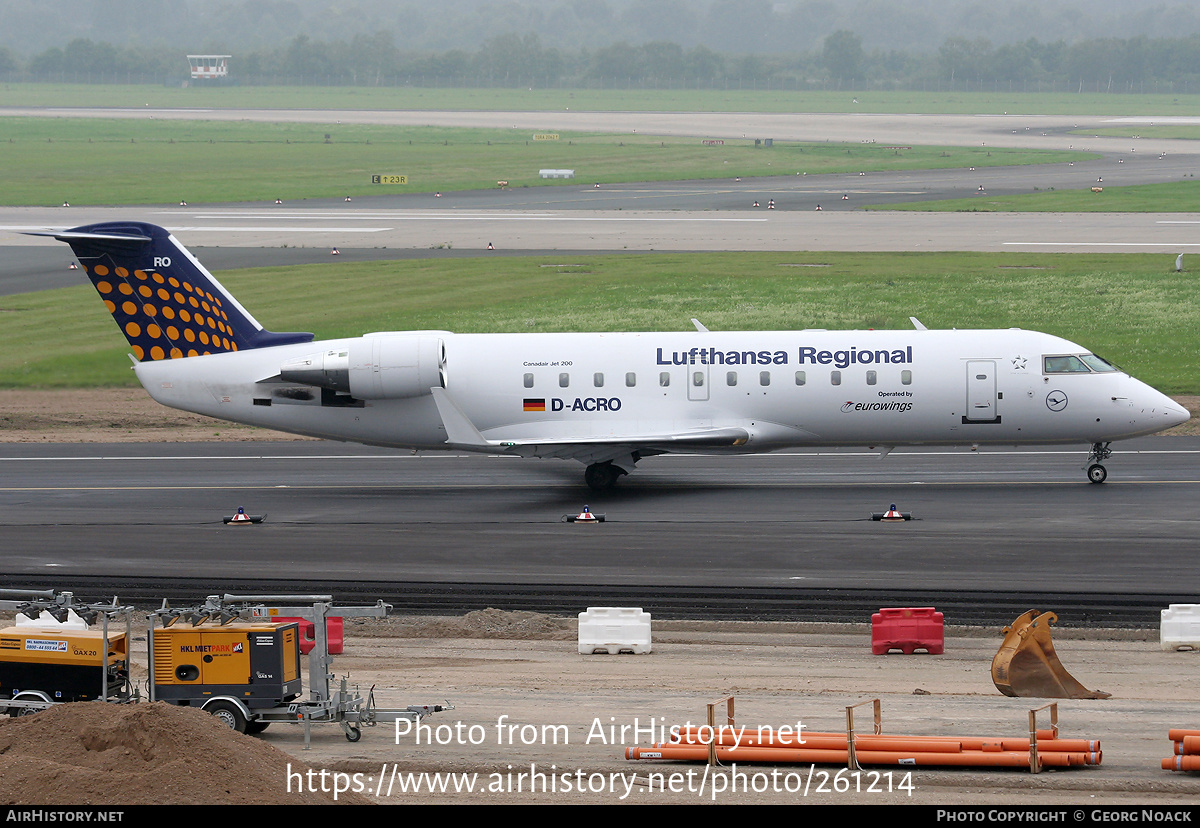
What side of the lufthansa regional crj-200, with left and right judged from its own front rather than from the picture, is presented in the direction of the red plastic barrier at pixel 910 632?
right

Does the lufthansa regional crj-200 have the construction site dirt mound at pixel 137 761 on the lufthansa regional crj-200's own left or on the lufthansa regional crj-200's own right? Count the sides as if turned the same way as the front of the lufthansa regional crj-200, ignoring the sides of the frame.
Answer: on the lufthansa regional crj-200's own right

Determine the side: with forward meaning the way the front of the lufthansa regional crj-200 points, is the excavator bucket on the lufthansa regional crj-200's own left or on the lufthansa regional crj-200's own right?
on the lufthansa regional crj-200's own right

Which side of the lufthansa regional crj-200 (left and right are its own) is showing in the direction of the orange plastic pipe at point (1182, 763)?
right

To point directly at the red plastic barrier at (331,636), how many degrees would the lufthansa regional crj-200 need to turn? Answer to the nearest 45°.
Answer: approximately 90° to its right

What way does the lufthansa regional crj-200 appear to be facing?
to the viewer's right
